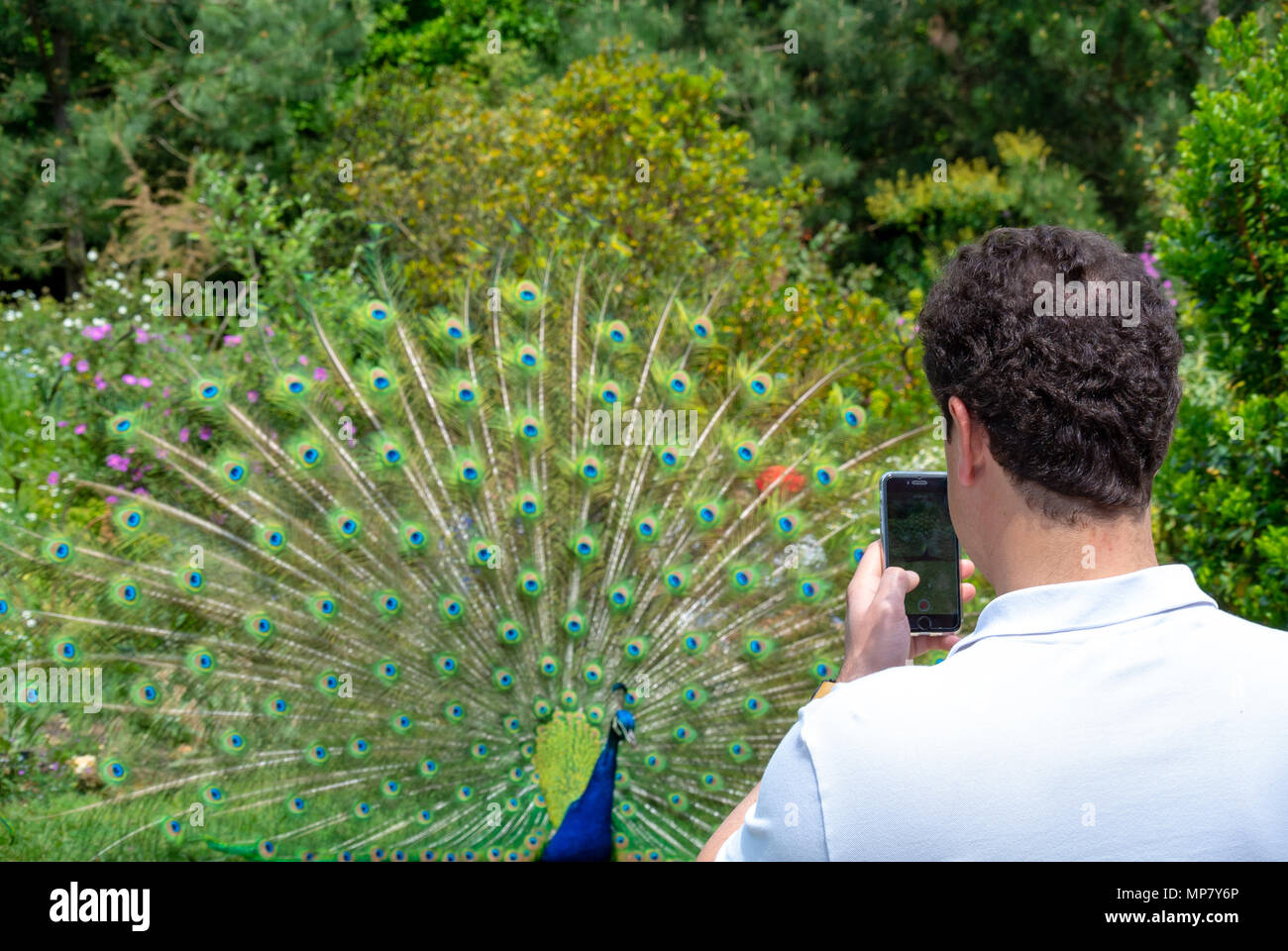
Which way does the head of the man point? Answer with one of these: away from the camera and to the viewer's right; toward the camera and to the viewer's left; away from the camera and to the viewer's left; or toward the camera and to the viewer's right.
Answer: away from the camera and to the viewer's left

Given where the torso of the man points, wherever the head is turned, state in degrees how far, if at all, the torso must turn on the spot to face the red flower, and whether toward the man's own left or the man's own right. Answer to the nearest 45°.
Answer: approximately 45° to the man's own right

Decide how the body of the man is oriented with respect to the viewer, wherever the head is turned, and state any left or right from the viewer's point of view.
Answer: facing away from the viewer and to the left of the viewer
